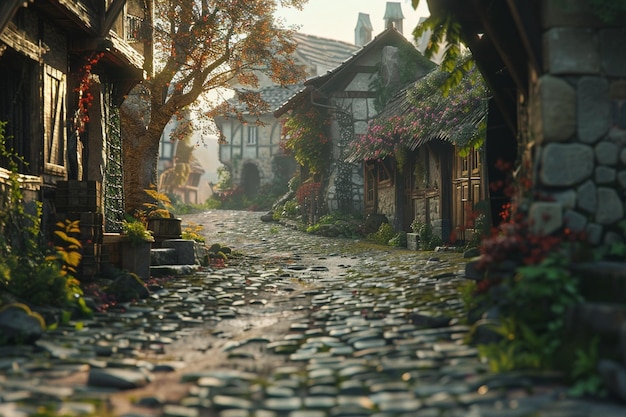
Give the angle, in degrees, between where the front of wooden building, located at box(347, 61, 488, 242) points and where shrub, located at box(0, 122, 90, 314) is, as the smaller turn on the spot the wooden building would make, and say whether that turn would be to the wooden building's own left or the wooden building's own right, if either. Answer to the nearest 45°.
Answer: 0° — it already faces it

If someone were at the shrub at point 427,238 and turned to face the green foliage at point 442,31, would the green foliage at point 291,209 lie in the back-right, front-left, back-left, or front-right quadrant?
back-right

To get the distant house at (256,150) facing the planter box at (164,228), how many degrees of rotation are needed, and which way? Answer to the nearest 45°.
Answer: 0° — it already faces it

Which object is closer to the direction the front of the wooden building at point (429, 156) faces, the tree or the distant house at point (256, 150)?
the tree

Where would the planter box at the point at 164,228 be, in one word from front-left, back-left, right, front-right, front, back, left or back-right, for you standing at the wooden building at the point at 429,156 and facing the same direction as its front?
front

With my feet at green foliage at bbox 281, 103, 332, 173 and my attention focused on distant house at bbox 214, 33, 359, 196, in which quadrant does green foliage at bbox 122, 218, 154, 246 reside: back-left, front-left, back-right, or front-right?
back-left

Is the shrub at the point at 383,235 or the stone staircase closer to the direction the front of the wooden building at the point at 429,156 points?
the stone staircase

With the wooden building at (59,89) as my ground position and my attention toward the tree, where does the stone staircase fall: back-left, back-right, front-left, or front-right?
front-right

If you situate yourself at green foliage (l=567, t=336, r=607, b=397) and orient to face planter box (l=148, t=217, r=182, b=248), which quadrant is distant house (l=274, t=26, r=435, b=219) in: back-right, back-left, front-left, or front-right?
front-right

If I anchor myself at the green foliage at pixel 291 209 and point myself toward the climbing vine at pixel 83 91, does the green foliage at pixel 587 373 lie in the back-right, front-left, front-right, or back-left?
front-left

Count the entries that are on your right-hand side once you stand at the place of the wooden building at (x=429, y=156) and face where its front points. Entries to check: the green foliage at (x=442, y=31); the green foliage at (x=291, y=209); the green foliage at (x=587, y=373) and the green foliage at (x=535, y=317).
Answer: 1

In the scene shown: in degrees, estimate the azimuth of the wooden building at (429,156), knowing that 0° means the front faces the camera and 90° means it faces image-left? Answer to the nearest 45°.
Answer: approximately 45°

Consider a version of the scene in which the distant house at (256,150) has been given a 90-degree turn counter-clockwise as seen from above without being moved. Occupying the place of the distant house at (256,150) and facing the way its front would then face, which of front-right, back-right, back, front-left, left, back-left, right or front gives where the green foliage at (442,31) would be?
right

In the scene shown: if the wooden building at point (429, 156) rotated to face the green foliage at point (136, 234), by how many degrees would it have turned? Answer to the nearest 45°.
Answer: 0° — it already faces it

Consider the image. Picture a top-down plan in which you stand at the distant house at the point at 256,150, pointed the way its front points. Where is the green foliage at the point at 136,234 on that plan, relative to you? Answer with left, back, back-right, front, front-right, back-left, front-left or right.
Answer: front

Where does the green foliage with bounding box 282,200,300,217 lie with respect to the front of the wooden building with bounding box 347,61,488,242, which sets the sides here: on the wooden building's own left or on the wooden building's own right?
on the wooden building's own right

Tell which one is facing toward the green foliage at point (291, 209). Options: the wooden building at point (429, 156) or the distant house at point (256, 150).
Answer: the distant house

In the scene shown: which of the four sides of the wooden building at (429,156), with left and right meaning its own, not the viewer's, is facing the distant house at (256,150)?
right

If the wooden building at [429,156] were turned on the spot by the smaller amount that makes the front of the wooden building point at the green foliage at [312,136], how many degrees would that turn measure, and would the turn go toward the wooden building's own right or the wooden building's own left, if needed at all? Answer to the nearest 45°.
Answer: approximately 90° to the wooden building's own right

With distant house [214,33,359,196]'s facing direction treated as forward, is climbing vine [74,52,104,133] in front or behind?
in front

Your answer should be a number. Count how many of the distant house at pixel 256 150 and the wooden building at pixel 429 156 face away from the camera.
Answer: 0

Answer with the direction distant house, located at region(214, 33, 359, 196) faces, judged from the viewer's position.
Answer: facing the viewer
